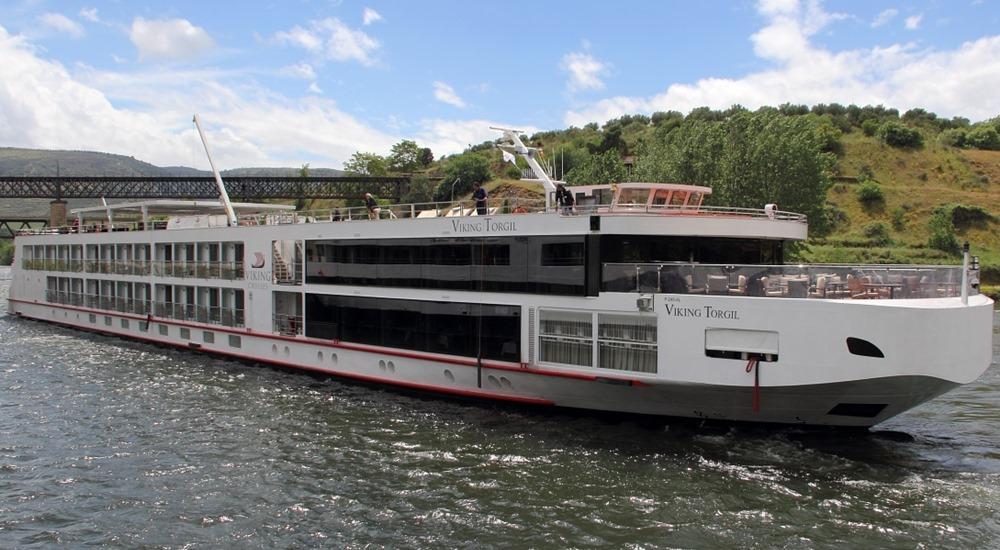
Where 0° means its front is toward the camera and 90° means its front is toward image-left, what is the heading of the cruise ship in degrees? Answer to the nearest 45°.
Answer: approximately 315°
